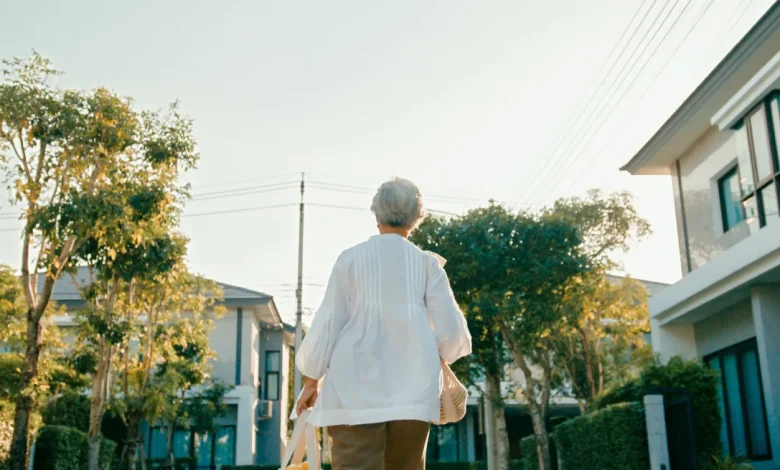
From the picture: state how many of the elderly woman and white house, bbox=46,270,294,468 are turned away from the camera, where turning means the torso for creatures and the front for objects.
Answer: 1

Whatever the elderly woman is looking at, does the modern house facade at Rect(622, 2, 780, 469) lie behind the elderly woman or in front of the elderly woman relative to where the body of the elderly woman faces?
in front

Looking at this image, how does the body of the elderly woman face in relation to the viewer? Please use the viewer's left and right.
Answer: facing away from the viewer

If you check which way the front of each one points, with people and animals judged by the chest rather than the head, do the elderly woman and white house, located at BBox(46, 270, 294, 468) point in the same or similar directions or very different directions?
very different directions

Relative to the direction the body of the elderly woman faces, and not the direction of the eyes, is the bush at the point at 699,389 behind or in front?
in front

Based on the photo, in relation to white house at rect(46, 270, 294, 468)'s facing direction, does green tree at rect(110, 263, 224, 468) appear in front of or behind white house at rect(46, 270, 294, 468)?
in front

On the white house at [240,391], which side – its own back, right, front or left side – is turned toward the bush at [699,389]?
front

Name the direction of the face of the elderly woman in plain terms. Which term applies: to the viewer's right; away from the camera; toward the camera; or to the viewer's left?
away from the camera

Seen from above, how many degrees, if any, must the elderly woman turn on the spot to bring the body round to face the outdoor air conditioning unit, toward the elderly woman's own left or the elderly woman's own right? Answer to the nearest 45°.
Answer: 0° — they already face it
